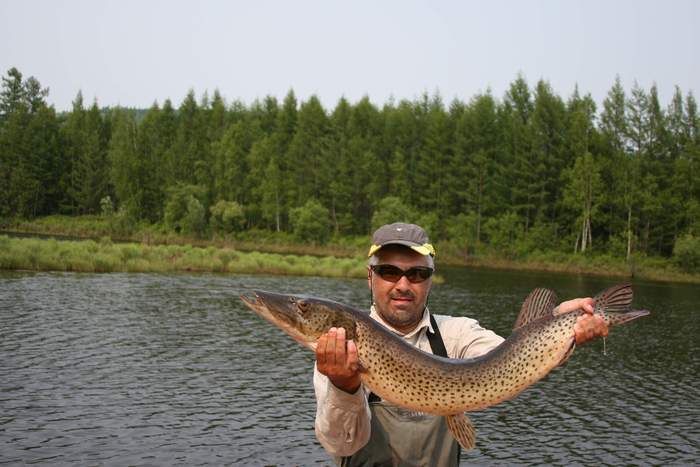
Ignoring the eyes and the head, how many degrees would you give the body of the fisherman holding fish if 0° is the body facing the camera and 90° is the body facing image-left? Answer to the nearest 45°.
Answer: approximately 0°
